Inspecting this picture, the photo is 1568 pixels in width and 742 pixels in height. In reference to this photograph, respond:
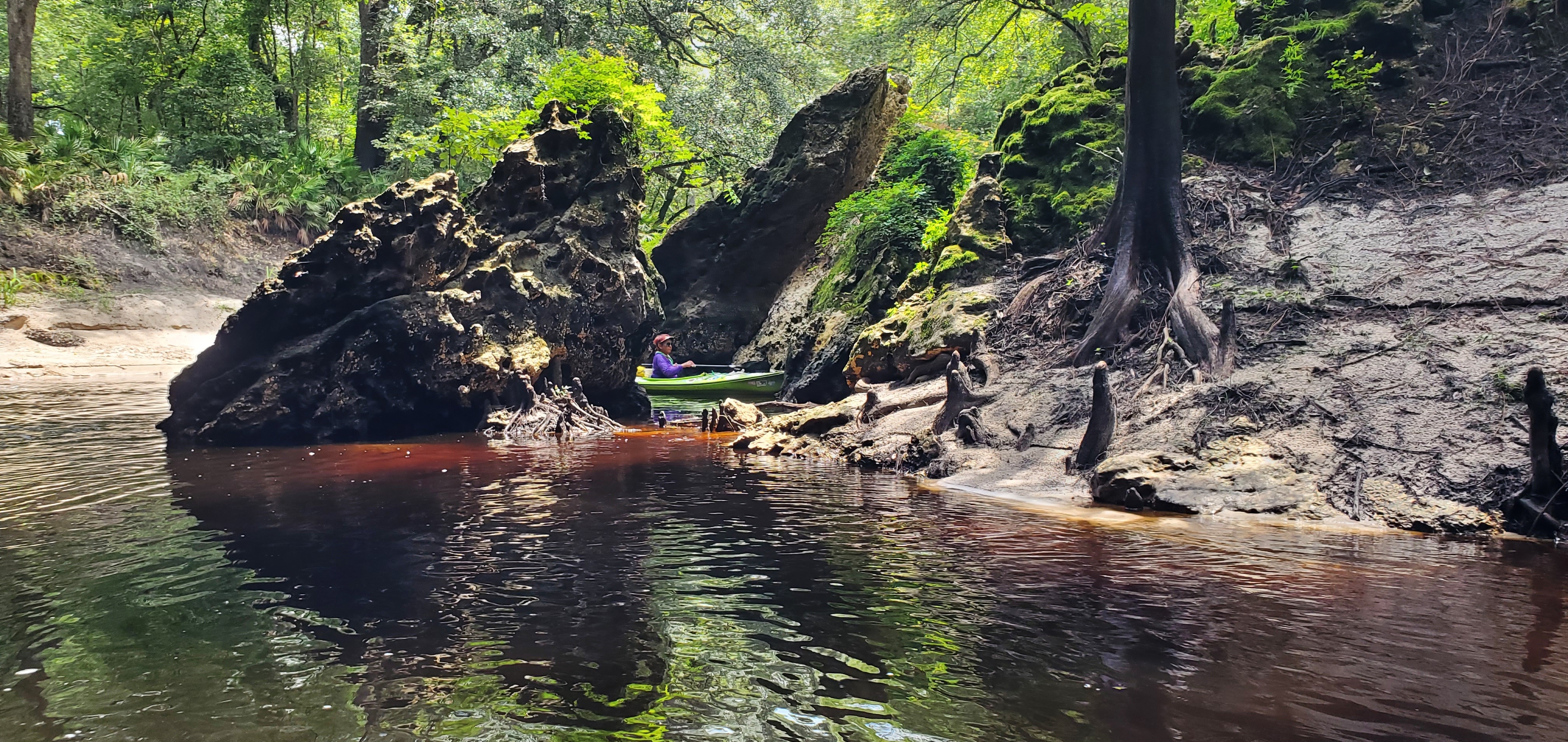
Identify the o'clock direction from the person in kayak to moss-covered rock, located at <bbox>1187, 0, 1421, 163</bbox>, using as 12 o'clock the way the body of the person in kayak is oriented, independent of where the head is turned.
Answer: The moss-covered rock is roughly at 1 o'clock from the person in kayak.

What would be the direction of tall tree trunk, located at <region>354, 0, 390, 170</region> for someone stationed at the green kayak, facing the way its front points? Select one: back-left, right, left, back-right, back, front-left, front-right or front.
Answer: back-left

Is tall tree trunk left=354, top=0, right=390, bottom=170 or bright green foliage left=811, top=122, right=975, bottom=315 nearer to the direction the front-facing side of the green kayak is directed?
the bright green foliage

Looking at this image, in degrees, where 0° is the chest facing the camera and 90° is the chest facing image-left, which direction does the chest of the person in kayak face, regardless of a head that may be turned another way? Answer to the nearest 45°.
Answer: approximately 270°

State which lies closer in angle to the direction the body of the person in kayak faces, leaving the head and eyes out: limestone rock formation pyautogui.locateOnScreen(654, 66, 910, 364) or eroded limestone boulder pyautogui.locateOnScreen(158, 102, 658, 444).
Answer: the limestone rock formation

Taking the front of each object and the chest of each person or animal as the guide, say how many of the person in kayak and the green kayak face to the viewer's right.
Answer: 2

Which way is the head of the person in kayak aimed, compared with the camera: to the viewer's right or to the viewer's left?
to the viewer's right

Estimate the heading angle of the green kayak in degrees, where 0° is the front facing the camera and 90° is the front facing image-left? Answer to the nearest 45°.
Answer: approximately 270°
